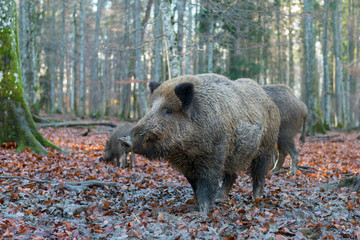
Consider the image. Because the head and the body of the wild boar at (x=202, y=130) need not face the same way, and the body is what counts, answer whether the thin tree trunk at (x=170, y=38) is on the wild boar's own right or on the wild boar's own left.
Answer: on the wild boar's own right

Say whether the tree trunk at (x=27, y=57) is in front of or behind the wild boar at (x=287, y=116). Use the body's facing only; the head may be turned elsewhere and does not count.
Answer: in front

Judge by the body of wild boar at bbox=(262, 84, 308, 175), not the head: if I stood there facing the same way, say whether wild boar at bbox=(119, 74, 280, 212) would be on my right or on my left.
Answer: on my left

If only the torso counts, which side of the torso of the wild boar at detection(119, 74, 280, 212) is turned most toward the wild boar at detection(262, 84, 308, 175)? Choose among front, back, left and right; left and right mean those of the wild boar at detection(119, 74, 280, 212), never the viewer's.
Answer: back

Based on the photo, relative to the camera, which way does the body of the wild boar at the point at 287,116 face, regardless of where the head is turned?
to the viewer's left

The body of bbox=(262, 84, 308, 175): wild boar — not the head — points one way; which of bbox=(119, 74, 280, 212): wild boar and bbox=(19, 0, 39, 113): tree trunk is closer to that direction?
the tree trunk

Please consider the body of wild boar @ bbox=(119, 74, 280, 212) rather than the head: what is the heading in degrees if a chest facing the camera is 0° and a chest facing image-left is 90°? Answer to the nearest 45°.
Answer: approximately 45°

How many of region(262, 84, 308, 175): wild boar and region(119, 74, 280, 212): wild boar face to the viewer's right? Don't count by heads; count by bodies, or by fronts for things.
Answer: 0

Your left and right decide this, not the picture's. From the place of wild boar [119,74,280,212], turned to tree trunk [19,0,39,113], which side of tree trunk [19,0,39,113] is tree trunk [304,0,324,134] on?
right
